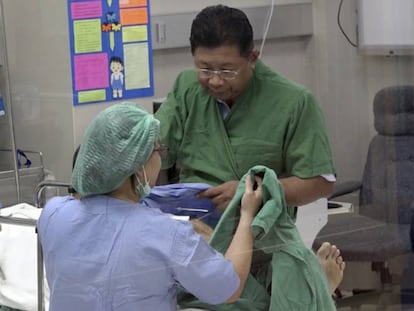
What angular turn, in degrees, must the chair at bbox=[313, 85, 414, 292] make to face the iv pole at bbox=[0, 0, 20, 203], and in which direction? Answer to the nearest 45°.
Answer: approximately 45° to its right

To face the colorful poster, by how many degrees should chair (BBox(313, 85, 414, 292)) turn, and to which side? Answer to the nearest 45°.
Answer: approximately 45° to its right

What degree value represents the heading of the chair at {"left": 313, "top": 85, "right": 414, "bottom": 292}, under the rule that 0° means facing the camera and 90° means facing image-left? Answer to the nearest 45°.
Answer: approximately 45°

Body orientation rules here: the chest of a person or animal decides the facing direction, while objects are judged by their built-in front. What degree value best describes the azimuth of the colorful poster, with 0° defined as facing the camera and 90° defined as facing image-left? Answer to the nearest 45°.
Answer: approximately 0°

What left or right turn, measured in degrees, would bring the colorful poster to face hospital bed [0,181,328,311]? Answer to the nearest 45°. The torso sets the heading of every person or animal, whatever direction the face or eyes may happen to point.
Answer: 0° — it already faces it

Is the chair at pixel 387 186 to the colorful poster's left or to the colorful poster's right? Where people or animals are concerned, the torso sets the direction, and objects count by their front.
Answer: on its left
